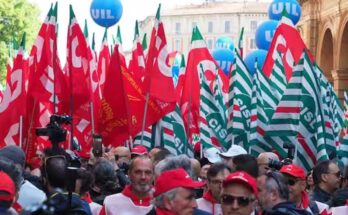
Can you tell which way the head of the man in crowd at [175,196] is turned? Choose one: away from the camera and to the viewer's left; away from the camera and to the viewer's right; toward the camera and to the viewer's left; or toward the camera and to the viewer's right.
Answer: toward the camera and to the viewer's right

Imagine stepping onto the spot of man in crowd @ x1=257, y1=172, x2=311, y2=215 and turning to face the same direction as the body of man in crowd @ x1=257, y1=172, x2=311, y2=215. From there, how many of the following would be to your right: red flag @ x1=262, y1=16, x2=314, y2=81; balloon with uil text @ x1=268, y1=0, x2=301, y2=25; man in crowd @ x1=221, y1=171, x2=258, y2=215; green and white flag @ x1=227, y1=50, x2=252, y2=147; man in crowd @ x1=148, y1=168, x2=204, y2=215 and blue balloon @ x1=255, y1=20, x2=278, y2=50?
4
